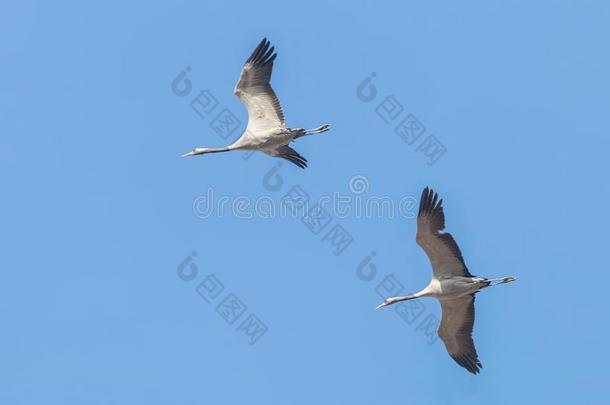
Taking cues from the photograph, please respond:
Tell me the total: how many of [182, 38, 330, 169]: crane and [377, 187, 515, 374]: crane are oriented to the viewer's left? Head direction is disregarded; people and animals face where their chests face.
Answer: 2

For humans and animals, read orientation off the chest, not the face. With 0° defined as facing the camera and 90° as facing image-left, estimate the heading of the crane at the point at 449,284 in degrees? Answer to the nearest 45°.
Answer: approximately 90°

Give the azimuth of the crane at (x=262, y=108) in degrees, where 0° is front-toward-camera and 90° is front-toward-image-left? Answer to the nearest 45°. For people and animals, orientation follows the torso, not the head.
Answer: approximately 90°
